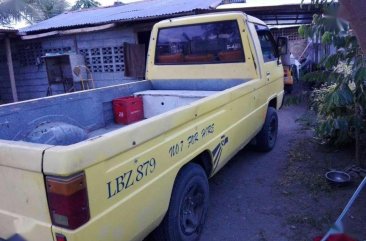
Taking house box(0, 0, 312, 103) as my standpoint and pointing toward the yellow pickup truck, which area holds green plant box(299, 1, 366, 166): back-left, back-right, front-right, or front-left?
front-left

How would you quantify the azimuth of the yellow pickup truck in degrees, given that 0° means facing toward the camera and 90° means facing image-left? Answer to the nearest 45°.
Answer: approximately 225°

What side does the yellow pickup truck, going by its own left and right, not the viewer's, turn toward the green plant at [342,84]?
front

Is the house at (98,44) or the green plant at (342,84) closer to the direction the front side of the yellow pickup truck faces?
the green plant

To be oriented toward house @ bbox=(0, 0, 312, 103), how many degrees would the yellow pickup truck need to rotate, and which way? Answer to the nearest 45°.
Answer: approximately 45° to its left
